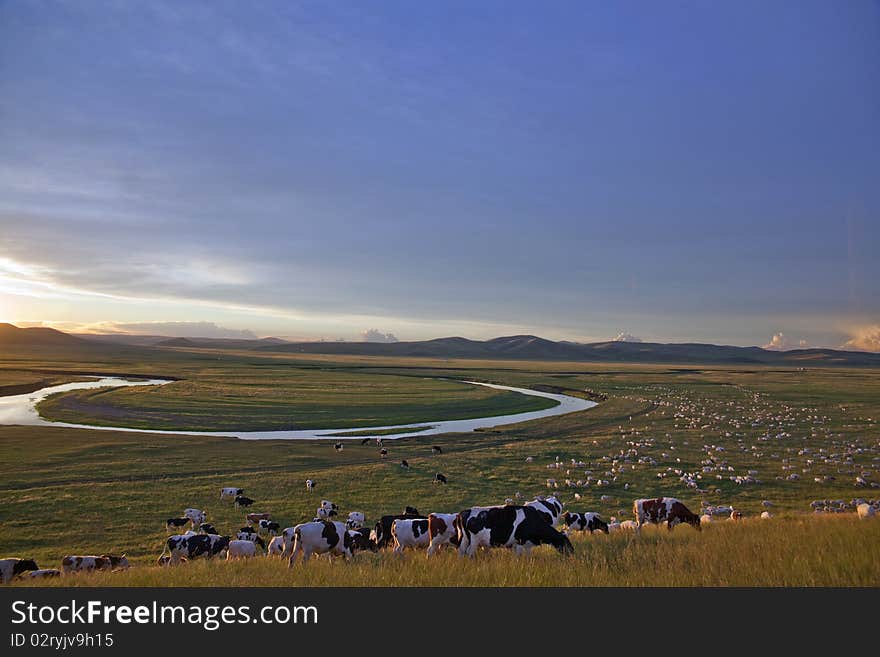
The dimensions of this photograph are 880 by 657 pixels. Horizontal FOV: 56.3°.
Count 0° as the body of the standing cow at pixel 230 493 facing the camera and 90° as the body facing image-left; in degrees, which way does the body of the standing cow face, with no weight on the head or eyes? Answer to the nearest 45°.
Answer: approximately 270°

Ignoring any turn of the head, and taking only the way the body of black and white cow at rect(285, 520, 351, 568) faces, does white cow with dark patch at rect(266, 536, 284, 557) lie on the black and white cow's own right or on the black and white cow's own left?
on the black and white cow's own left

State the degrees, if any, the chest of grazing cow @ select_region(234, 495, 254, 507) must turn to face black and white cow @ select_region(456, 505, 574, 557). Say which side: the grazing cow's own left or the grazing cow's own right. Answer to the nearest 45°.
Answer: approximately 90° to the grazing cow's own right

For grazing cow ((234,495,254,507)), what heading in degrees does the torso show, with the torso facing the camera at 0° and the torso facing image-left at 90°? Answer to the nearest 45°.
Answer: approximately 270°
